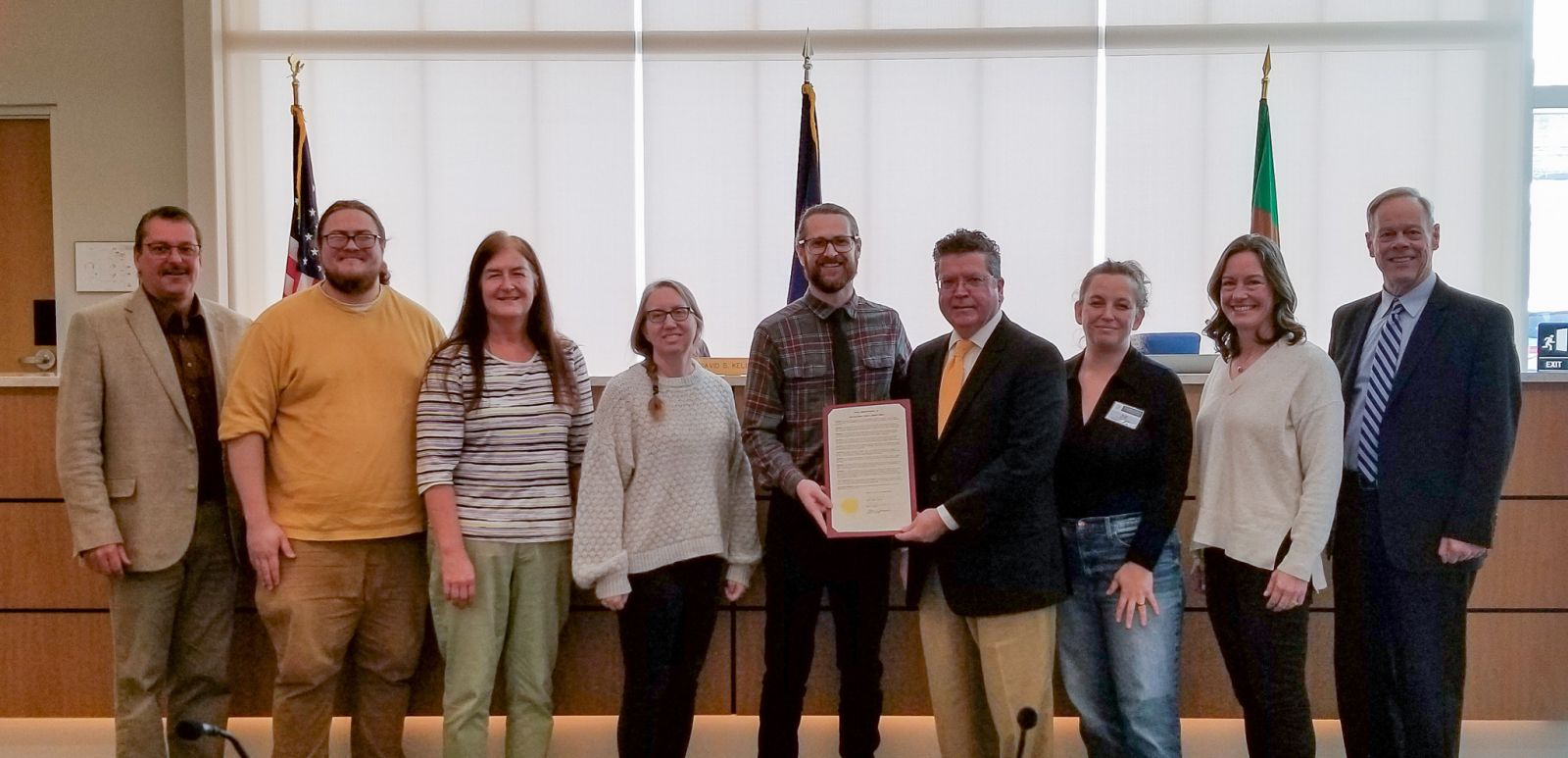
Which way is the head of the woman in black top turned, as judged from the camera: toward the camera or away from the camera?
toward the camera

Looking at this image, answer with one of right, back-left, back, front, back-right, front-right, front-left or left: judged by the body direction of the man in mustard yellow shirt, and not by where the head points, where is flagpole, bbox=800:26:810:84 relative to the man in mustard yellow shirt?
back-left

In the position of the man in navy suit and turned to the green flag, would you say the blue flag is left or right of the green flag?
left

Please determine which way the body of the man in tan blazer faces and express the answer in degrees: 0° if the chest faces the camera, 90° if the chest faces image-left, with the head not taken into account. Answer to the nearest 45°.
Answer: approximately 315°

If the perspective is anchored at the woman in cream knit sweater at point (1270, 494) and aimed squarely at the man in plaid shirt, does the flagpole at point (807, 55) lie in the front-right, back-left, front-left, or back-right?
front-right

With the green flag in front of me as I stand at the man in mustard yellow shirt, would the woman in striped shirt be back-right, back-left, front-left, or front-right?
front-right

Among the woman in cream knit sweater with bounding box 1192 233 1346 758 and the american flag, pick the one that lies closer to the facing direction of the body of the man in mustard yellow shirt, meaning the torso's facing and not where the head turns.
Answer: the woman in cream knit sweater

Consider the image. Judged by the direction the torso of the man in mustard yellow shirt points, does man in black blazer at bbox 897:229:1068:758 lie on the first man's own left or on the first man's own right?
on the first man's own left

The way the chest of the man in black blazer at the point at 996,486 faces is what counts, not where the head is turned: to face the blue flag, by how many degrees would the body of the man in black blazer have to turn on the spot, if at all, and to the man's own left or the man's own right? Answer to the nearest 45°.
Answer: approximately 135° to the man's own right

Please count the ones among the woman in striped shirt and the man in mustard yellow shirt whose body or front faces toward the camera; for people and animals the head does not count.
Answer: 2

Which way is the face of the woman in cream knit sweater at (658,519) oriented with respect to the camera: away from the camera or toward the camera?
toward the camera

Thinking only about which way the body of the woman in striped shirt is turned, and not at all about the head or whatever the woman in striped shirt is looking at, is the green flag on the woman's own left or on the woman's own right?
on the woman's own left

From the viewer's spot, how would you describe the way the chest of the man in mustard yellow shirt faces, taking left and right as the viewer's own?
facing the viewer
